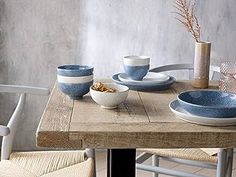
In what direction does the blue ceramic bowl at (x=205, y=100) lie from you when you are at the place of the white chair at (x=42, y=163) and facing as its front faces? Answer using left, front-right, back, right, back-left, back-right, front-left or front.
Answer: front-right

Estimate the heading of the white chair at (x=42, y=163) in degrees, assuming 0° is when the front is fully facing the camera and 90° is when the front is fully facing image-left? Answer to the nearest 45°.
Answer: approximately 270°

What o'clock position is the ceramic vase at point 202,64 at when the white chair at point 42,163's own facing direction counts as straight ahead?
The ceramic vase is roughly at 12 o'clock from the white chair.
